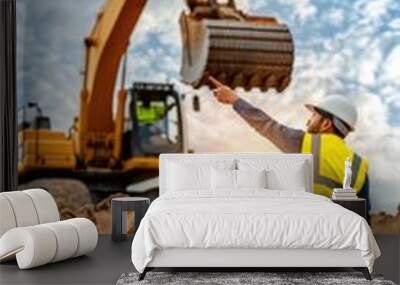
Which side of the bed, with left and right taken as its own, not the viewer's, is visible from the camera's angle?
front

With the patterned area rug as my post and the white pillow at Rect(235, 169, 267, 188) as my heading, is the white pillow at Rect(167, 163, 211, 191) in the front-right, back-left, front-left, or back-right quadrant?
front-left

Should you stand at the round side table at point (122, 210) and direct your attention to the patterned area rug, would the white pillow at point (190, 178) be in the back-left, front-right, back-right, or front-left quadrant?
front-left

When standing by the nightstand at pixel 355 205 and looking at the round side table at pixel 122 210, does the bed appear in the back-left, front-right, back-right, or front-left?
front-left

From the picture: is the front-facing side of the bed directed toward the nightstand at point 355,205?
no
